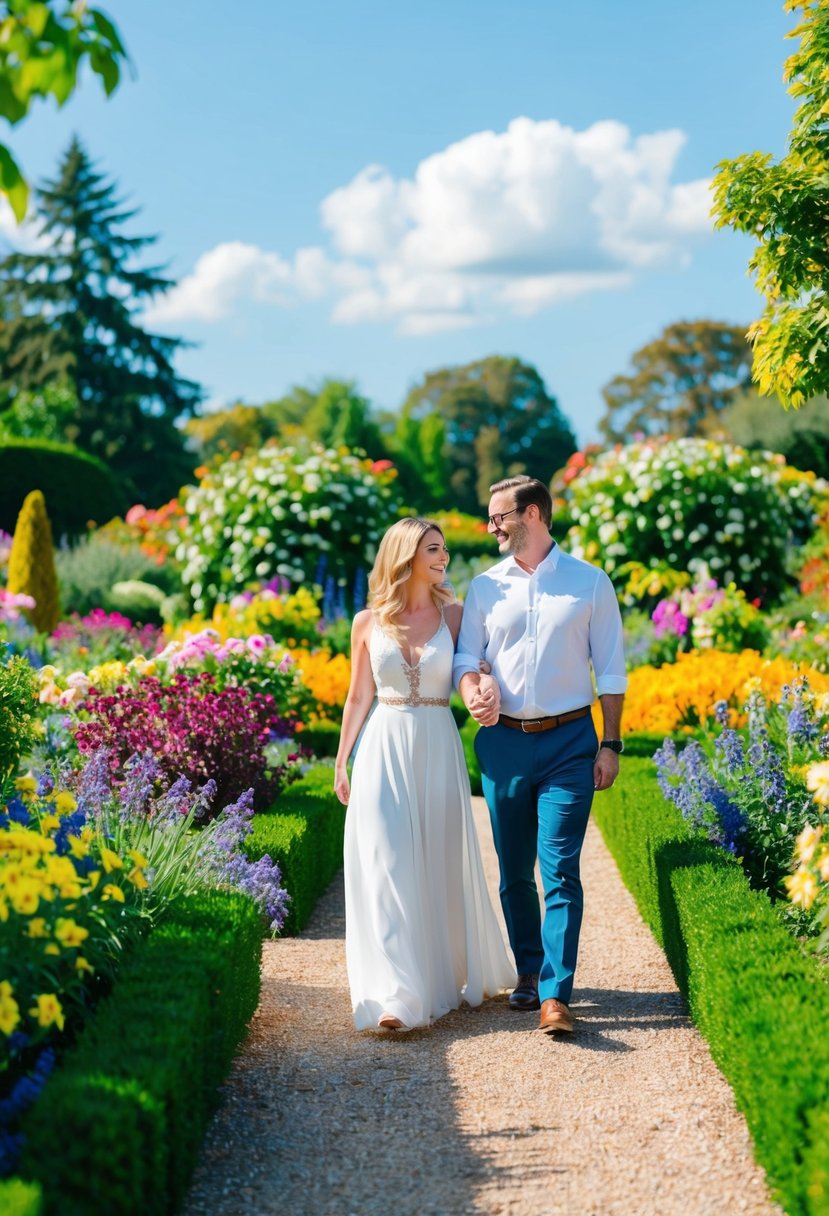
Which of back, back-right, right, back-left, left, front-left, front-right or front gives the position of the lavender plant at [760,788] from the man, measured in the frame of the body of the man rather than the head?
back-left

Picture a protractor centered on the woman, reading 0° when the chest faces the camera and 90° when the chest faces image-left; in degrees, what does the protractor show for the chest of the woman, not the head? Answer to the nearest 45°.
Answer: approximately 0°

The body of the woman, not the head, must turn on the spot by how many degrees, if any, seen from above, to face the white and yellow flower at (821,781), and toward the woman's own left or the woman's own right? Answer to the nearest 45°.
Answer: approximately 45° to the woman's own left

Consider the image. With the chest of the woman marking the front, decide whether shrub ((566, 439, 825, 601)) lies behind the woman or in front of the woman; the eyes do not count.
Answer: behind

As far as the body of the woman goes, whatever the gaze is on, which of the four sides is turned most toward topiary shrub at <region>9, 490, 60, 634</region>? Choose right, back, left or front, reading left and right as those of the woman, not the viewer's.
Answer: back

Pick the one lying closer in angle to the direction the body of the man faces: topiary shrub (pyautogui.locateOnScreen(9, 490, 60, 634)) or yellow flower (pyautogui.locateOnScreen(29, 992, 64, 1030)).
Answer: the yellow flower

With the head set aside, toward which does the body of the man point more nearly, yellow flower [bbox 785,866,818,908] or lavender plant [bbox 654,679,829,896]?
the yellow flower

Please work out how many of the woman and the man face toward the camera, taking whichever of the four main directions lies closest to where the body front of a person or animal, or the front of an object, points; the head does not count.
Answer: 2
